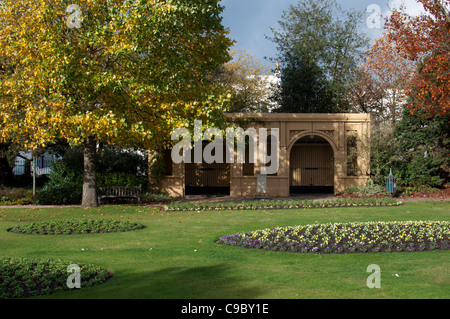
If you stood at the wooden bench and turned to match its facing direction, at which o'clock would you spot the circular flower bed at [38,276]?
The circular flower bed is roughly at 12 o'clock from the wooden bench.

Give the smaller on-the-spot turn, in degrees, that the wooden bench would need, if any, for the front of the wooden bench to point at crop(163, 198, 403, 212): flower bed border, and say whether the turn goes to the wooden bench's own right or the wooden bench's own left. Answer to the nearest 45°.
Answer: approximately 45° to the wooden bench's own left

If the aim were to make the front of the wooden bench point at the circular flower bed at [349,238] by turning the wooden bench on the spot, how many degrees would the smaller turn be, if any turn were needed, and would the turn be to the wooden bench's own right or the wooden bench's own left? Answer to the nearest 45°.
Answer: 0° — it already faces it

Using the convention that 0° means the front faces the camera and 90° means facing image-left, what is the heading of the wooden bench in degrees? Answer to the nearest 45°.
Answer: approximately 0°

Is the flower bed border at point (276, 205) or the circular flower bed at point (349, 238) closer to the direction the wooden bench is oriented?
the circular flower bed

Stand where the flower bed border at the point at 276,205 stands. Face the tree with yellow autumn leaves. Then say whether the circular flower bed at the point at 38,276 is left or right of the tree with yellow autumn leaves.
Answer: left
